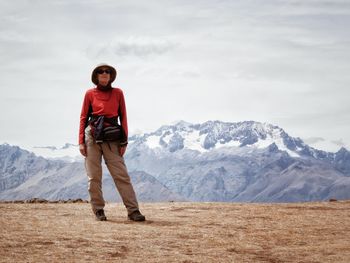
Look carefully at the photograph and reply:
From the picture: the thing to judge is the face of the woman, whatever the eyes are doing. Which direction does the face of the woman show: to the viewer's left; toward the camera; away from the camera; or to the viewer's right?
toward the camera

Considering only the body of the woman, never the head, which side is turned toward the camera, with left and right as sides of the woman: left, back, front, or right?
front
